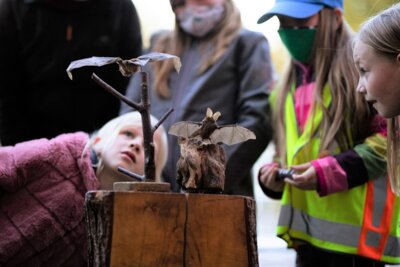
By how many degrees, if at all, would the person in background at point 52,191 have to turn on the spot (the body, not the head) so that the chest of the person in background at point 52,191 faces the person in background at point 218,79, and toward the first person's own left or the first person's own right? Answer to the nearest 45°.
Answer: approximately 90° to the first person's own left

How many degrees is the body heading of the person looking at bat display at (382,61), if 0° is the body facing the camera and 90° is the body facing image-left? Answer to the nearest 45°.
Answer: approximately 90°

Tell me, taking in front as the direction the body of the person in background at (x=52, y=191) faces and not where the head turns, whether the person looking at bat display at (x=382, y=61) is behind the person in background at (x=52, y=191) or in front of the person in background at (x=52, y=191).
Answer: in front

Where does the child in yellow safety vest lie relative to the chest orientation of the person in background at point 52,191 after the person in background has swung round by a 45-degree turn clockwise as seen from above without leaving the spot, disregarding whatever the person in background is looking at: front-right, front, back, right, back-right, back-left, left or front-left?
left

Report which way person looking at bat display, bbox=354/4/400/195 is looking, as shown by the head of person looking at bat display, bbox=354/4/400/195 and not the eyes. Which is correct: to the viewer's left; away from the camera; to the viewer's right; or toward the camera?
to the viewer's left

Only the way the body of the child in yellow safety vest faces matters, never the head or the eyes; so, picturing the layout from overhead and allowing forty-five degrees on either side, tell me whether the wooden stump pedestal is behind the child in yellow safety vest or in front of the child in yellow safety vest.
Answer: in front

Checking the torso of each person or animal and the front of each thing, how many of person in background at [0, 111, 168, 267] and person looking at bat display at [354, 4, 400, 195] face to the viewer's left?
1

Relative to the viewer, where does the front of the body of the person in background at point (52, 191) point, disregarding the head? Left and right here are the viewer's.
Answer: facing the viewer and to the right of the viewer

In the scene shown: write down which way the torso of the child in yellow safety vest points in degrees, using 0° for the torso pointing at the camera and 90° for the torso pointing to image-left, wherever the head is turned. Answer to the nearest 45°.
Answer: approximately 45°

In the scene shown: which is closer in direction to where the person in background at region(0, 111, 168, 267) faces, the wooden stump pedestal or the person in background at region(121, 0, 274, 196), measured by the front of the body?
the wooden stump pedestal

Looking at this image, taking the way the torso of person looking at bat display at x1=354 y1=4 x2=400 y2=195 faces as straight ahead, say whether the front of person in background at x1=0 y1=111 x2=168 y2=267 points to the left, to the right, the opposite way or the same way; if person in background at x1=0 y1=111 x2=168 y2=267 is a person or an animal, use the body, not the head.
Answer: the opposite way
